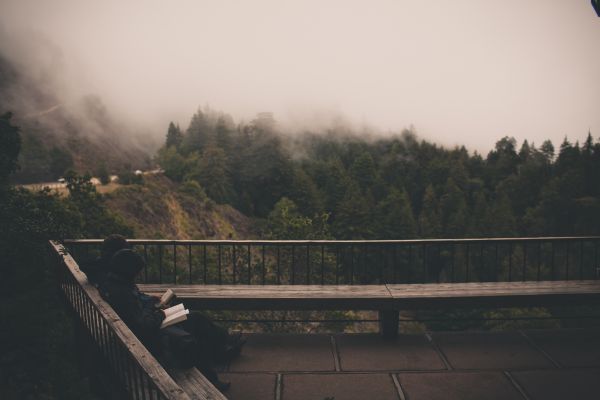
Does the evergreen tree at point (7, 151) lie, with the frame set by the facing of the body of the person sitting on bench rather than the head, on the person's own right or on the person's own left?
on the person's own left

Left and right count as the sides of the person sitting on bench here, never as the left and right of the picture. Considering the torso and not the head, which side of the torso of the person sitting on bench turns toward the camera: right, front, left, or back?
right
